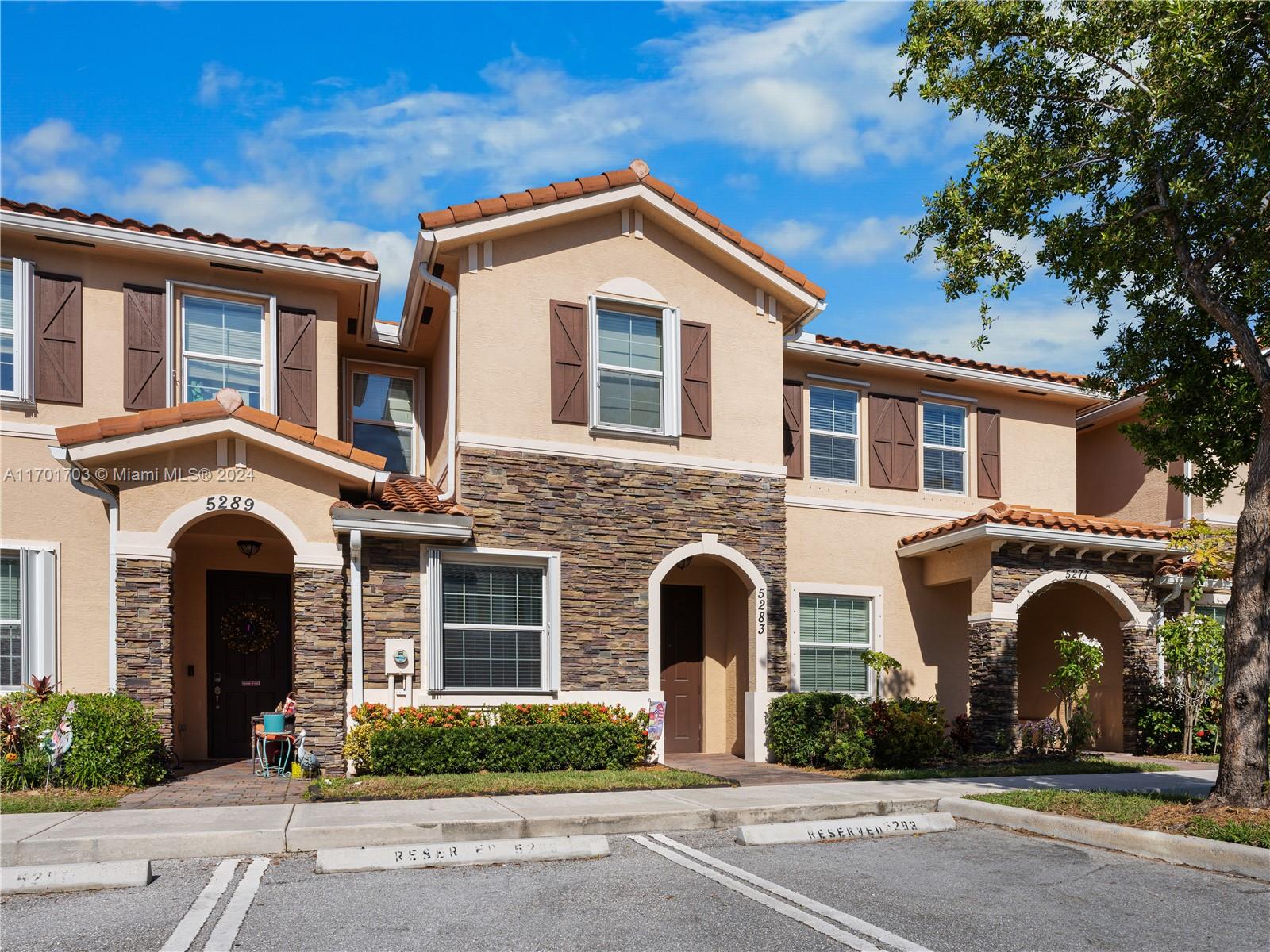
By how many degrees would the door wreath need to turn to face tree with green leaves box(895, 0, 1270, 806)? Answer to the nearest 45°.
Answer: approximately 45° to its left

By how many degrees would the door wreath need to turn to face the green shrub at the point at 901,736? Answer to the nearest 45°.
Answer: approximately 90° to its left

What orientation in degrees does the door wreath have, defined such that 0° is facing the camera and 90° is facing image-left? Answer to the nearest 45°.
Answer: approximately 0°
